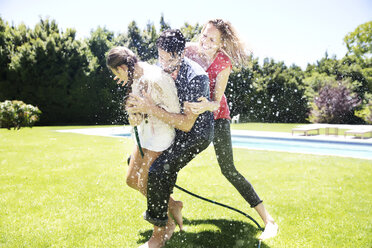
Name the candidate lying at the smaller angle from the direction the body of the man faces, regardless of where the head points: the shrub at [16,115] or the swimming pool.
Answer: the shrub

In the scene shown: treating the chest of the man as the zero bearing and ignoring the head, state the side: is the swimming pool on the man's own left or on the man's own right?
on the man's own right

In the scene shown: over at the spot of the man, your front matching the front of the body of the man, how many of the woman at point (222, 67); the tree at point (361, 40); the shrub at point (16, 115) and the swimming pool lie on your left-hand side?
0

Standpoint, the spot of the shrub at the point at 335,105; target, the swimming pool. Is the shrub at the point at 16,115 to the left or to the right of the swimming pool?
right

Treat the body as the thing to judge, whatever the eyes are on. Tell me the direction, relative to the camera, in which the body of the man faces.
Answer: to the viewer's left

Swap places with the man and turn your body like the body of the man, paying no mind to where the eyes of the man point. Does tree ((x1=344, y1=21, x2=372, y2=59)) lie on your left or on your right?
on your right

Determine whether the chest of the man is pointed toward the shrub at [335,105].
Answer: no

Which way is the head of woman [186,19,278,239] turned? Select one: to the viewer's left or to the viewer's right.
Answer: to the viewer's left

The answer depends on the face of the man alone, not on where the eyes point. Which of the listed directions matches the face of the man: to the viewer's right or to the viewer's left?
to the viewer's left

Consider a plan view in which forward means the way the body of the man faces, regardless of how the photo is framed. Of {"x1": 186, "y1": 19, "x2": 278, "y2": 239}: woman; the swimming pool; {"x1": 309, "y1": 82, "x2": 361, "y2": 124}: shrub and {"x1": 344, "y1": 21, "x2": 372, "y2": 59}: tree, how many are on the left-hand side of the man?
0
